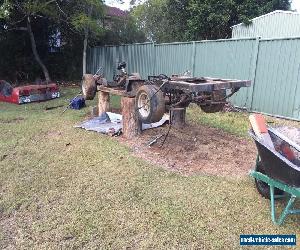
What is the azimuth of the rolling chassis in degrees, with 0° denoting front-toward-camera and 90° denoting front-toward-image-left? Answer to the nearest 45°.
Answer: approximately 135°

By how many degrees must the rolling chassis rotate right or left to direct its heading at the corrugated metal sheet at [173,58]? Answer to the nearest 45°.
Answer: approximately 45° to its right

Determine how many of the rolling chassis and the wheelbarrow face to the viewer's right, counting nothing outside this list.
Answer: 0

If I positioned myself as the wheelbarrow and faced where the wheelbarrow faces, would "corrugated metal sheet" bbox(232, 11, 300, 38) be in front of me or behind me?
in front

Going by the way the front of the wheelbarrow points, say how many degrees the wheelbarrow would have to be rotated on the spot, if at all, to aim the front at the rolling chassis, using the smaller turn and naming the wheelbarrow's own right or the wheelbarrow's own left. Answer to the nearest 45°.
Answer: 0° — it already faces it

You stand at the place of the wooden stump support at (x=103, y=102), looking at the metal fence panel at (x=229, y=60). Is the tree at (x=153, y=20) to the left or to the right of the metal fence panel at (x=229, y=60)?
left

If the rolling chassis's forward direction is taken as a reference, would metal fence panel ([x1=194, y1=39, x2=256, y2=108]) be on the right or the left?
on its right

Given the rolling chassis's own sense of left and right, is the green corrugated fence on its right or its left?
on its right

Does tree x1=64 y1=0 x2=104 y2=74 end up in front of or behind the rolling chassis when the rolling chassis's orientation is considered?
in front

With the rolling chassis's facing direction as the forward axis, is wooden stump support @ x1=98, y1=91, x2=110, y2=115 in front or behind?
in front
